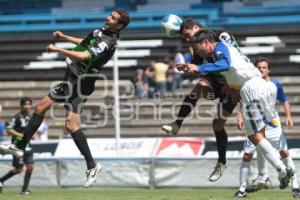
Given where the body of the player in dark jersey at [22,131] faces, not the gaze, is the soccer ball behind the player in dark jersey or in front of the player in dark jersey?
in front

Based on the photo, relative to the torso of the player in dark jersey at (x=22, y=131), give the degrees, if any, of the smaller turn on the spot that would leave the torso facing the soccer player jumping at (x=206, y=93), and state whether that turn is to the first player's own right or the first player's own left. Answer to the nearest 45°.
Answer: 0° — they already face them

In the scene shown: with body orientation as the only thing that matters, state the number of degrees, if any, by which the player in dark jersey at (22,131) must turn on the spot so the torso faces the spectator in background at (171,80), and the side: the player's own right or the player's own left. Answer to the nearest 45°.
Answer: approximately 90° to the player's own left

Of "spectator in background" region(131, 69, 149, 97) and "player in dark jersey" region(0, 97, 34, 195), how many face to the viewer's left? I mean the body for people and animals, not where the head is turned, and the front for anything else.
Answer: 0

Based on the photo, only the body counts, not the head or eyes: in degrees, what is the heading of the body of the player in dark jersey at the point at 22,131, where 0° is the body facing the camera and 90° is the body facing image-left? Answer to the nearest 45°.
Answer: approximately 315°

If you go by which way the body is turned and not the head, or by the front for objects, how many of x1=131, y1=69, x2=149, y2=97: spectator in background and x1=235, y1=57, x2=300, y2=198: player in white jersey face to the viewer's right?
0

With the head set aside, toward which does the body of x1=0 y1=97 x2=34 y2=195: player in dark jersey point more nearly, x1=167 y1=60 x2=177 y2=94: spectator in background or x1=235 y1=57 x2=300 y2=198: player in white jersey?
the player in white jersey

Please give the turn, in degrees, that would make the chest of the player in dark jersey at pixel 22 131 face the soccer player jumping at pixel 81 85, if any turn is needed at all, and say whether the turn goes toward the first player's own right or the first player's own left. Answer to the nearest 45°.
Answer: approximately 45° to the first player's own right

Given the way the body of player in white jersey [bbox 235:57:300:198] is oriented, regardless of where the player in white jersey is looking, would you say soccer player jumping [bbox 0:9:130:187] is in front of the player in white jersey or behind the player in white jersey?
in front
